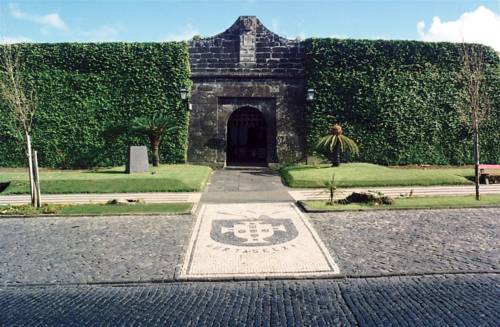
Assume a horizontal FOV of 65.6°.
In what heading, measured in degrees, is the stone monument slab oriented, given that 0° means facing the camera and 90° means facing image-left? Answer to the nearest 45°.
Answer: approximately 0°

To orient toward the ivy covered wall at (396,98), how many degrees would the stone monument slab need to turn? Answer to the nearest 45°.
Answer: approximately 90° to its left

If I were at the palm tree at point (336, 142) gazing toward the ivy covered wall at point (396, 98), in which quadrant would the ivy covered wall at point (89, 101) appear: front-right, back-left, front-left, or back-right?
back-left

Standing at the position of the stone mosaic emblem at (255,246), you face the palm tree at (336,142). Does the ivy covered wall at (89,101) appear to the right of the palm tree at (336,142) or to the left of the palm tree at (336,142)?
left

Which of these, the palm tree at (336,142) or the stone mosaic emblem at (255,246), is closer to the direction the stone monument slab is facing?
the stone mosaic emblem

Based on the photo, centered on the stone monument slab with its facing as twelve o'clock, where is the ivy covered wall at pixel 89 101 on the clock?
The ivy covered wall is roughly at 5 o'clock from the stone monument slab.

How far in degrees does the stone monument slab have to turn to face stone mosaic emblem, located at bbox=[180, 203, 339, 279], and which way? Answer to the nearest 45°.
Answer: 0° — it already faces it

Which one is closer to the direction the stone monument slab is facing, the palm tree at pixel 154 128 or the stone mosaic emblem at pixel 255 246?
the stone mosaic emblem

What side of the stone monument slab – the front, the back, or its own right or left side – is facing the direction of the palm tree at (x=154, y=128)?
back

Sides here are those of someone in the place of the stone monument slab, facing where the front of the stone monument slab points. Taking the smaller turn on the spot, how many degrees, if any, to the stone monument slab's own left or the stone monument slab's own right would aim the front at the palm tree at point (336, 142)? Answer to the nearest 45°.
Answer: approximately 90° to the stone monument slab's own left
